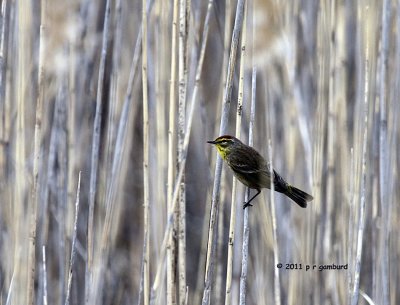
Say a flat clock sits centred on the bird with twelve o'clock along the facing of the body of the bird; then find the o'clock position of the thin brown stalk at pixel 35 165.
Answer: The thin brown stalk is roughly at 11 o'clock from the bird.

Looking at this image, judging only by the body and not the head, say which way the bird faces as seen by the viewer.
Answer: to the viewer's left

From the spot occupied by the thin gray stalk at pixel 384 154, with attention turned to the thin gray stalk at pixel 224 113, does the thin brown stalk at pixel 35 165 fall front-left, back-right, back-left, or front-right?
front-right

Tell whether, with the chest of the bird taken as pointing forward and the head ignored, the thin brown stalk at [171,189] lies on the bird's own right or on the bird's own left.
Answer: on the bird's own left
